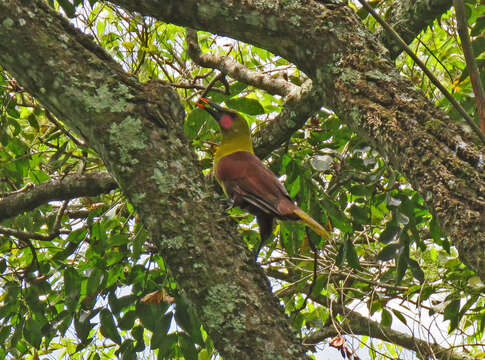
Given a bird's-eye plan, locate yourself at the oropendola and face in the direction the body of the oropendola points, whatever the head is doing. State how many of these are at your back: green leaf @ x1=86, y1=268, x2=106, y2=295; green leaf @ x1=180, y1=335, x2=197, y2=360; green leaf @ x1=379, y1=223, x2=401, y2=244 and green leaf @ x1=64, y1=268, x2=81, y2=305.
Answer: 1

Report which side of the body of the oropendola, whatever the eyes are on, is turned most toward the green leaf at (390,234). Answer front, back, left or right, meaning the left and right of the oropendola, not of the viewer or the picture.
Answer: back

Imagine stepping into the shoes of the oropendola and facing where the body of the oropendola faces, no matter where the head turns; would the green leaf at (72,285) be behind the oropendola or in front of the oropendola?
in front

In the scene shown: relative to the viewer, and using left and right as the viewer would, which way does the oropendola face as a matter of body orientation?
facing to the left of the viewer

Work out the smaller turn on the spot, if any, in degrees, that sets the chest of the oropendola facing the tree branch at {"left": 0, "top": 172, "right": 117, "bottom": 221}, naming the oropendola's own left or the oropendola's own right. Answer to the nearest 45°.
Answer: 0° — it already faces it

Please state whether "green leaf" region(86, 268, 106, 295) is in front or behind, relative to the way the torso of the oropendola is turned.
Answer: in front
